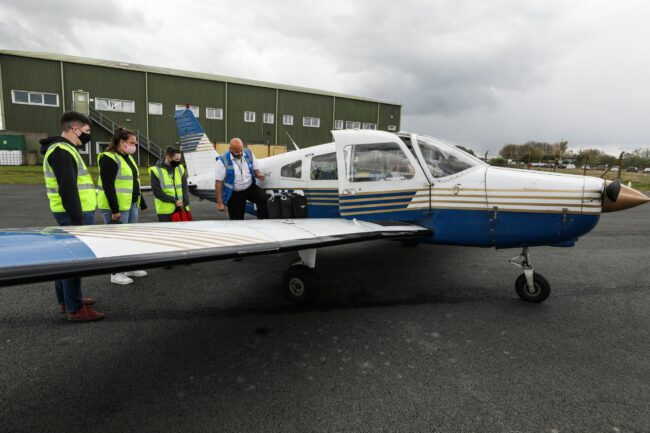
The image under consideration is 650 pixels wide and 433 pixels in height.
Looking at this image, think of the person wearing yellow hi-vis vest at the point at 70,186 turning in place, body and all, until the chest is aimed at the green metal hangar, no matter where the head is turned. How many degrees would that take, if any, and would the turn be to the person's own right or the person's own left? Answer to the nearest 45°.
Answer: approximately 90° to the person's own left

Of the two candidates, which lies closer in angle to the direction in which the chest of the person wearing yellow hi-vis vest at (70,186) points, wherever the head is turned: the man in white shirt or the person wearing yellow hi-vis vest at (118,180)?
the man in white shirt

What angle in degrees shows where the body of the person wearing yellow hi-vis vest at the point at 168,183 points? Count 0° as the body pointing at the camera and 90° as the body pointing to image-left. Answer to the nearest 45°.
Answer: approximately 315°

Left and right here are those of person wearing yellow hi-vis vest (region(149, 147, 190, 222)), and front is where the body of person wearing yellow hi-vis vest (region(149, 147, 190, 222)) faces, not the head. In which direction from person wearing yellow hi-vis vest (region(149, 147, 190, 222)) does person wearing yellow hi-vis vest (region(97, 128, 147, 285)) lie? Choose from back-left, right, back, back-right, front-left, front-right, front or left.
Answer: right

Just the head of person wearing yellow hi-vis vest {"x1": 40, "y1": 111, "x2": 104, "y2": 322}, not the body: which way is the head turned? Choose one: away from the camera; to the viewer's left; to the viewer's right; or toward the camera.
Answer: to the viewer's right

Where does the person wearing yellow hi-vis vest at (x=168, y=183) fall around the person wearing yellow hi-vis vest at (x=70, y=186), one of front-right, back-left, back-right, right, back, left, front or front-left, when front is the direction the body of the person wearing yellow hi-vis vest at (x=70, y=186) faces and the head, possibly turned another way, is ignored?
front-left

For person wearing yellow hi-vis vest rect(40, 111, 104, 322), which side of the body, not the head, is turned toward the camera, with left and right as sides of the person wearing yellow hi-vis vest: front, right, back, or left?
right

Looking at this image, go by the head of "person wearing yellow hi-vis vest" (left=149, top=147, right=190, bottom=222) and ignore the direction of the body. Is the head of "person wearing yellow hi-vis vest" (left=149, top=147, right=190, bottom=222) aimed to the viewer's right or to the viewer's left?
to the viewer's right

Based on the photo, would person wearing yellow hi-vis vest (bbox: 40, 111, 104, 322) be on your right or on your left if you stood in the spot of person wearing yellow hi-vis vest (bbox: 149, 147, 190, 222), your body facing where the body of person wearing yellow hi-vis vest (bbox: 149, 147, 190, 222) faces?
on your right

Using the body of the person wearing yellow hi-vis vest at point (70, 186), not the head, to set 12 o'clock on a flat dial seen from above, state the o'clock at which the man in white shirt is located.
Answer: The man in white shirt is roughly at 11 o'clock from the person wearing yellow hi-vis vest.

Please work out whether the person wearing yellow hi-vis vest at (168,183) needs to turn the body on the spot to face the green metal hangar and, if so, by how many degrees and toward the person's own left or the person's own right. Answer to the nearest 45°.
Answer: approximately 135° to the person's own left

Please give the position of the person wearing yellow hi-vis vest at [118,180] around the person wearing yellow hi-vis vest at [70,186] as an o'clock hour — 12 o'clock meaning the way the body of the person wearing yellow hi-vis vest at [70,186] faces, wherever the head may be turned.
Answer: the person wearing yellow hi-vis vest at [118,180] is roughly at 10 o'clock from the person wearing yellow hi-vis vest at [70,186].

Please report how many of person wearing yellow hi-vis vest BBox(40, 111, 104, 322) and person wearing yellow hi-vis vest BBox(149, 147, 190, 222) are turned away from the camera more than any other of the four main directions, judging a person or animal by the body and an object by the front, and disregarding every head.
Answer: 0
